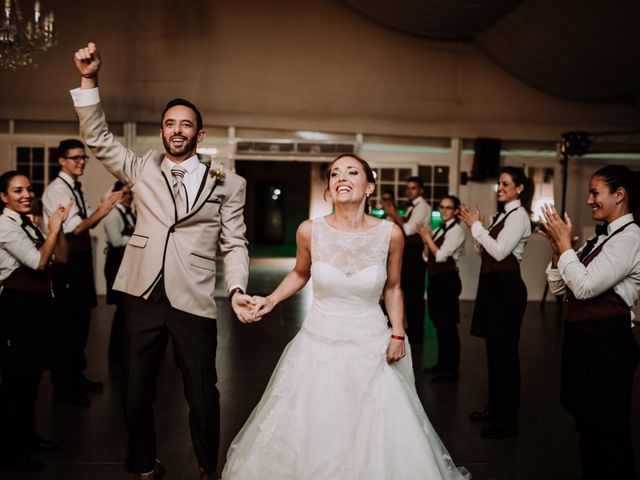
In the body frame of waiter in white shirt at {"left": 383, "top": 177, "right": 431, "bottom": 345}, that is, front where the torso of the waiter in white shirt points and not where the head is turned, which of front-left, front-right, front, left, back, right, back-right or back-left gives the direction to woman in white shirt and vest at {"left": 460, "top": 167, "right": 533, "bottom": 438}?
front-left

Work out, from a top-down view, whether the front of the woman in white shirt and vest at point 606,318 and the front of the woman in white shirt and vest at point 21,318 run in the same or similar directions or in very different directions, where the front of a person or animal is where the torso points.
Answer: very different directions

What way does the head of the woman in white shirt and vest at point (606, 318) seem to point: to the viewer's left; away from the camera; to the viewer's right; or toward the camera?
to the viewer's left

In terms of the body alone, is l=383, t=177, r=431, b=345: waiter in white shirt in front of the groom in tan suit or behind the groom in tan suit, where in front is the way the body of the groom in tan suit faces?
behind

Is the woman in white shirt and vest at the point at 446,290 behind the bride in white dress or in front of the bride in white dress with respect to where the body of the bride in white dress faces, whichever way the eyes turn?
behind

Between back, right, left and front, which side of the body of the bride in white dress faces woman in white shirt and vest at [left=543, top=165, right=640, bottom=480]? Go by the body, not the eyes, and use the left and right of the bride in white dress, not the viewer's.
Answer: left

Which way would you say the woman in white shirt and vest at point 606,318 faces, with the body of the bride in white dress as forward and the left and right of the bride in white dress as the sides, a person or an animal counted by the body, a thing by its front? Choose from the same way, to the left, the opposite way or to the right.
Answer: to the right

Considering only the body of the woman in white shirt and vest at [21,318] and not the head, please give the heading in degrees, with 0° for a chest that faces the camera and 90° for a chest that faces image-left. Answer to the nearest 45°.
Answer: approximately 315°

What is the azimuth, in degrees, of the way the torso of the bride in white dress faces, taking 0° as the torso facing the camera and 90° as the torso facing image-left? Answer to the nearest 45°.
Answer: approximately 0°

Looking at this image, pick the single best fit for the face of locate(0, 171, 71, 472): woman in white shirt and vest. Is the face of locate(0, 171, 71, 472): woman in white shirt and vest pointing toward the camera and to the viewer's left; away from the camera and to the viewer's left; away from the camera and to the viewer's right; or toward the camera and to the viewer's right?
toward the camera and to the viewer's right

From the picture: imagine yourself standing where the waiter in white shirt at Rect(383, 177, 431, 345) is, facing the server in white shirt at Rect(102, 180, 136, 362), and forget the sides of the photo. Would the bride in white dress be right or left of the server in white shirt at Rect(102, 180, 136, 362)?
left

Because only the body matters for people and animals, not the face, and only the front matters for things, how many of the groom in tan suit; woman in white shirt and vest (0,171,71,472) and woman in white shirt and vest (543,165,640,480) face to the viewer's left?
1
